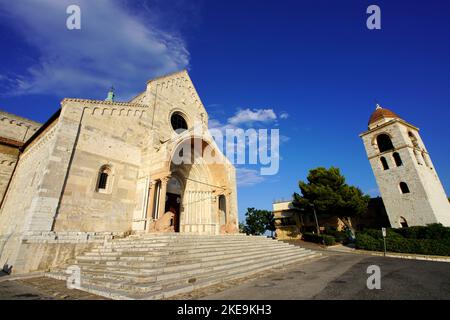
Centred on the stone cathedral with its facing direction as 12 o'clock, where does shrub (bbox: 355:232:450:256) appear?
The shrub is roughly at 11 o'clock from the stone cathedral.

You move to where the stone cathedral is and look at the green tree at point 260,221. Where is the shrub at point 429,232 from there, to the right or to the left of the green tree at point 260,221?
right

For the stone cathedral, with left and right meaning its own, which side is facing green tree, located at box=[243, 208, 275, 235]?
left

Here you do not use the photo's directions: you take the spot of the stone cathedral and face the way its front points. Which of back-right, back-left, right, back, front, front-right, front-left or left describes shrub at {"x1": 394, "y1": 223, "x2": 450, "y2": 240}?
front-left

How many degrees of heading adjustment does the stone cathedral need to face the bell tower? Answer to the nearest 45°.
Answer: approximately 45° to its left

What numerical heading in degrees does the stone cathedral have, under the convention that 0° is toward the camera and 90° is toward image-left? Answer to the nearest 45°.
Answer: approximately 315°

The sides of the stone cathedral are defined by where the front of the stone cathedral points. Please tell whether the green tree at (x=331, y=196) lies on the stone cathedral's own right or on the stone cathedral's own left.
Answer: on the stone cathedral's own left

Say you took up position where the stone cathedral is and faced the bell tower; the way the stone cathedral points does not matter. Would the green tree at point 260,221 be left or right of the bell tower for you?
left
